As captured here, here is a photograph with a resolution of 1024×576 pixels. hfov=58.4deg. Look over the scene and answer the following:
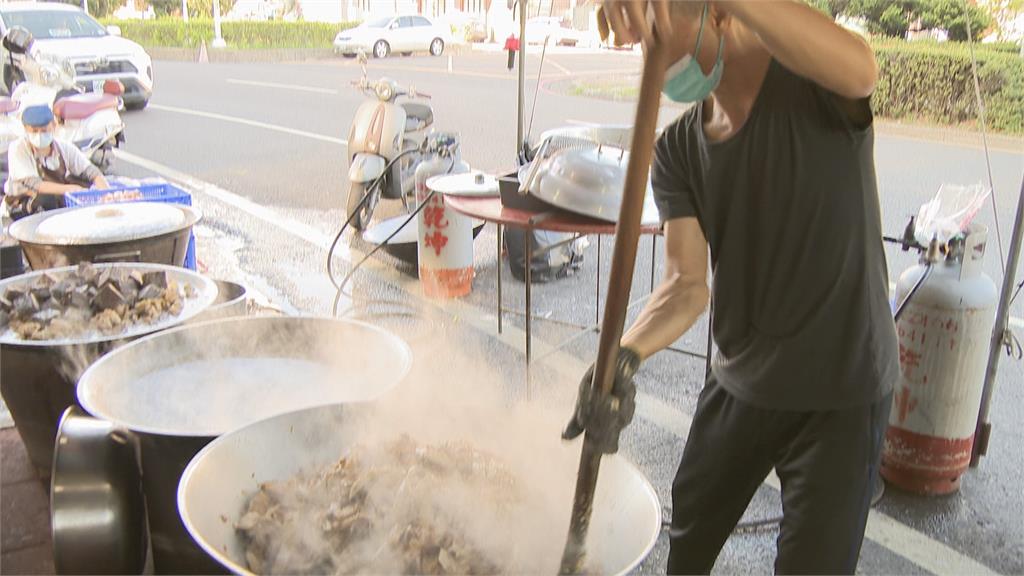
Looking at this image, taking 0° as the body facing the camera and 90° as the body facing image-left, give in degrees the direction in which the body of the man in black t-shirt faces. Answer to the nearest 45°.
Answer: approximately 45°

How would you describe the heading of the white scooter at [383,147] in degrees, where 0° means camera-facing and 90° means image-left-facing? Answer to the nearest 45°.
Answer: approximately 45°

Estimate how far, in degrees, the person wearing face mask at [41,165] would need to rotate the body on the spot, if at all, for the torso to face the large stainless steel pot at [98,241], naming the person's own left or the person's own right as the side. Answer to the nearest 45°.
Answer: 0° — they already face it

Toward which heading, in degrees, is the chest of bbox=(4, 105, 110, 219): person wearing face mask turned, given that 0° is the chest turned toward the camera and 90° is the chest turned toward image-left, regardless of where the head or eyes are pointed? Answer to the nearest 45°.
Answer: approximately 0°

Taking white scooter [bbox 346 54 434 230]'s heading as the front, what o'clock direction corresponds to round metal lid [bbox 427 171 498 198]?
The round metal lid is roughly at 10 o'clock from the white scooter.
